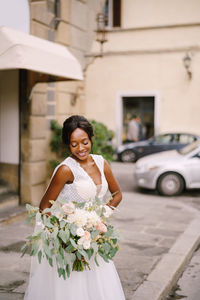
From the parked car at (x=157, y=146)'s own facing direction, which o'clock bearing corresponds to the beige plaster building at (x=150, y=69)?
The beige plaster building is roughly at 3 o'clock from the parked car.

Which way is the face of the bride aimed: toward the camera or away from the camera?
toward the camera

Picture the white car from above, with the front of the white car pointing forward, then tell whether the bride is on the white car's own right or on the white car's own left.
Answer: on the white car's own left

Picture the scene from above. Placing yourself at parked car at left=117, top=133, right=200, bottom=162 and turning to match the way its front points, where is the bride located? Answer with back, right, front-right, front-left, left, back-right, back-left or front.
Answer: left

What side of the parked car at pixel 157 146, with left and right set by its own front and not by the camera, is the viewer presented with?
left

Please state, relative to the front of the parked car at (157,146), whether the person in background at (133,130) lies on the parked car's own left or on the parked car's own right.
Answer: on the parked car's own right

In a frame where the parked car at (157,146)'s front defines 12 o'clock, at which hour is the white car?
The white car is roughly at 9 o'clock from the parked car.

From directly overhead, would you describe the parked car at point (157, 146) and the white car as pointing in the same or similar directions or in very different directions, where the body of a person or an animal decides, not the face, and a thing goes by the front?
same or similar directions

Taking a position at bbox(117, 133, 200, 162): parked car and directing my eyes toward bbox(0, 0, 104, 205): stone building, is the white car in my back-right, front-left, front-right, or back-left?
front-left

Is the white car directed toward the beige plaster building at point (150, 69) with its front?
no

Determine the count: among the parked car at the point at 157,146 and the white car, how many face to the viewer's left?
2

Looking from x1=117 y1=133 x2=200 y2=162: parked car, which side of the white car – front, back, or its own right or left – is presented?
right

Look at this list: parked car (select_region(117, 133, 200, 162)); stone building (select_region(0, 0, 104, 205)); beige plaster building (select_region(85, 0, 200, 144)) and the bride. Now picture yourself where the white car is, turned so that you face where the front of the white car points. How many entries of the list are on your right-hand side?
2

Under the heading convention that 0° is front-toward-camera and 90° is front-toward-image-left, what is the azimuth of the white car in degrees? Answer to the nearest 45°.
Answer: approximately 90°
